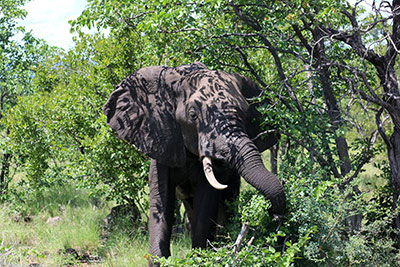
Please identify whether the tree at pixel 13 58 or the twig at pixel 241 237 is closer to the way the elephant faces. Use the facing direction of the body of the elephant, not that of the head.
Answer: the twig

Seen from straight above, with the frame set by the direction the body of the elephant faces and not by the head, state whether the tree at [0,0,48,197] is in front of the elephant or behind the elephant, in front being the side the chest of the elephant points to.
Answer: behind

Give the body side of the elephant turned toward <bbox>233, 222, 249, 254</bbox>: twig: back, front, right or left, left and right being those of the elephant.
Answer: front

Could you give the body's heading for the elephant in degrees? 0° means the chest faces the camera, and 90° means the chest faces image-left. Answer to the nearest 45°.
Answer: approximately 315°
